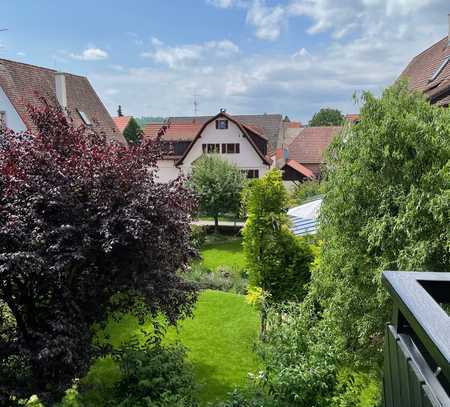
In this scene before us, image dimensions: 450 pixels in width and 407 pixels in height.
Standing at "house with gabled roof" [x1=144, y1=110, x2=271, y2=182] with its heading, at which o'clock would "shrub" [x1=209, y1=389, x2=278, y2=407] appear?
The shrub is roughly at 12 o'clock from the house with gabled roof.

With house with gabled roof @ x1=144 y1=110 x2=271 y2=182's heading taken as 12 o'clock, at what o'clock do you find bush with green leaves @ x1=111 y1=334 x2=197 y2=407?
The bush with green leaves is roughly at 12 o'clock from the house with gabled roof.

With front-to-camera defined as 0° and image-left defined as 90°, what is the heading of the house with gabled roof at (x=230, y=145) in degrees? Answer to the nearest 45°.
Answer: approximately 0°

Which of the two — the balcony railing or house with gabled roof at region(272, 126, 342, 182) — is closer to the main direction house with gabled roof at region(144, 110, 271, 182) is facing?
the balcony railing

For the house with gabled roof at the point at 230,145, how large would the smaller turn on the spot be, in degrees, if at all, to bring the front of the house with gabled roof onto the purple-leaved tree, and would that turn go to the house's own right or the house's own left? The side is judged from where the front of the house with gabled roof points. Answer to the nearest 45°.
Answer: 0° — it already faces it

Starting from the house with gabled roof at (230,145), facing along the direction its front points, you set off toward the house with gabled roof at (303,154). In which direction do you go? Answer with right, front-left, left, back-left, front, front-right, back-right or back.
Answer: back-left

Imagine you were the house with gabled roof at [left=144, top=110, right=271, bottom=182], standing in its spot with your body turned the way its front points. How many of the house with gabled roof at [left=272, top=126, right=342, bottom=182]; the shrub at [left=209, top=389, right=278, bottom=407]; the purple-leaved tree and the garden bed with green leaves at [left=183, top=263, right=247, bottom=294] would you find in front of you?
3

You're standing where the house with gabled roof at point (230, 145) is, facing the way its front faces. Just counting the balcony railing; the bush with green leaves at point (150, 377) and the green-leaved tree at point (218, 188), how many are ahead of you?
3

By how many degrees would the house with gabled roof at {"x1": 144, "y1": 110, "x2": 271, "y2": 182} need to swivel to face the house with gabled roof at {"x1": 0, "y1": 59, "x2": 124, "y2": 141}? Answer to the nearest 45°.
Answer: approximately 45° to its right

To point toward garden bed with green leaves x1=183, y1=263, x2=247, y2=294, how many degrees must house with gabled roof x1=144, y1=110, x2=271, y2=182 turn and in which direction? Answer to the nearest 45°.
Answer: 0° — it already faces it

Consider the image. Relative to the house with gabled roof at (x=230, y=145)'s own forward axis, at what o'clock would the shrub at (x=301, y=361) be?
The shrub is roughly at 12 o'clock from the house with gabled roof.

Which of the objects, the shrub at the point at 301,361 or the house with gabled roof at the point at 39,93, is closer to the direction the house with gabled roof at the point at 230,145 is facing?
the shrub
